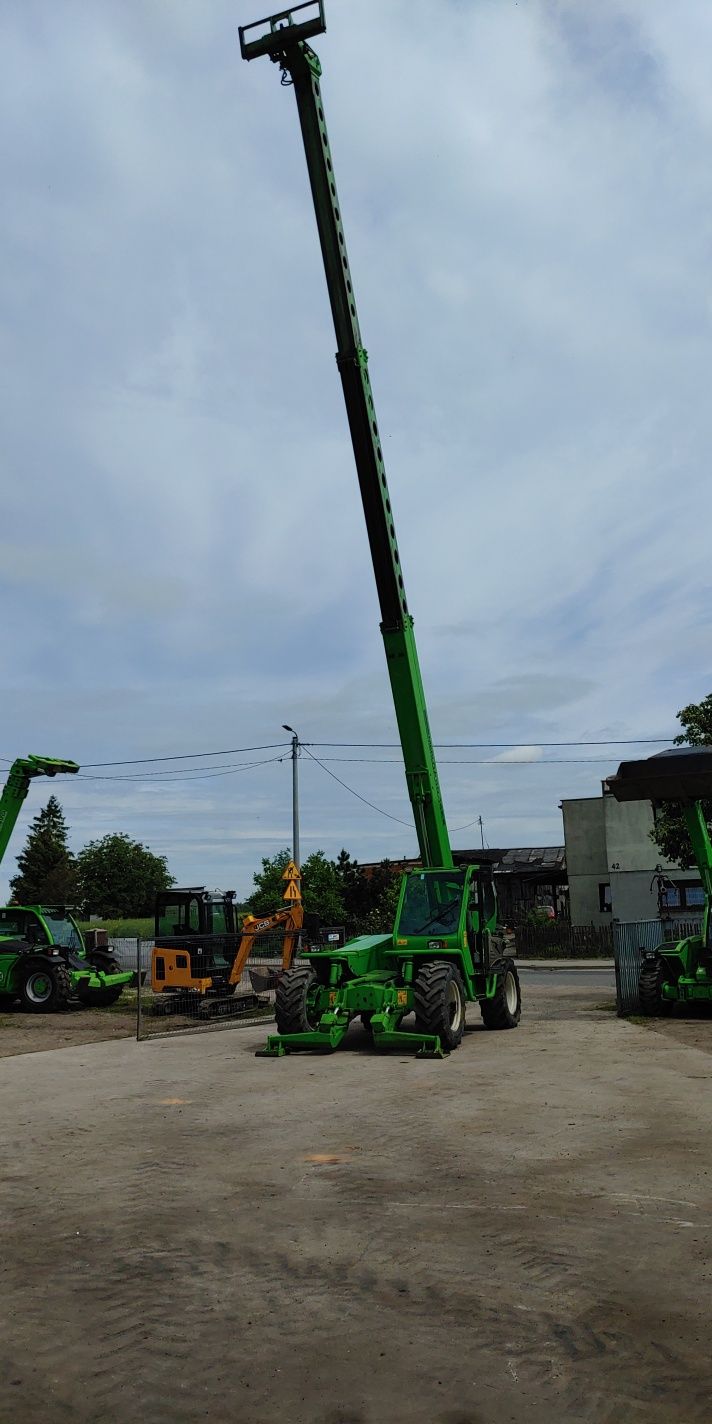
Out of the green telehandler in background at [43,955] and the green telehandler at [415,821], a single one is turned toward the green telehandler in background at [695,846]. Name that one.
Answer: the green telehandler in background at [43,955]

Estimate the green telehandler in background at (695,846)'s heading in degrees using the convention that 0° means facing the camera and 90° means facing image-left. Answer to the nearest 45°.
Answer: approximately 45°

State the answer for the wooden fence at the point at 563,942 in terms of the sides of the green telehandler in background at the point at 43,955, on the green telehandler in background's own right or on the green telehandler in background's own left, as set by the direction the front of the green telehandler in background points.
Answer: on the green telehandler in background's own left

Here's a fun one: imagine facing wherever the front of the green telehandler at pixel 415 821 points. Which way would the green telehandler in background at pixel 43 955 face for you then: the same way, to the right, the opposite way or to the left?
to the left

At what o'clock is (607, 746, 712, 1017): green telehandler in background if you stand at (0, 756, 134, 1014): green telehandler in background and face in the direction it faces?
(607, 746, 712, 1017): green telehandler in background is roughly at 12 o'clock from (0, 756, 134, 1014): green telehandler in background.

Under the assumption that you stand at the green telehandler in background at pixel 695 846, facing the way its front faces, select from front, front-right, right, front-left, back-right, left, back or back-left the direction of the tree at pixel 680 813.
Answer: back-right

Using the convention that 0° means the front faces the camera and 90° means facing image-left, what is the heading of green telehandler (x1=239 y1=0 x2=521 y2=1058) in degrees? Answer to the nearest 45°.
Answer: approximately 45°

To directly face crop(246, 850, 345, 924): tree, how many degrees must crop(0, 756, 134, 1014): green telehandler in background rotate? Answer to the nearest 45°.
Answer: approximately 90° to its left
